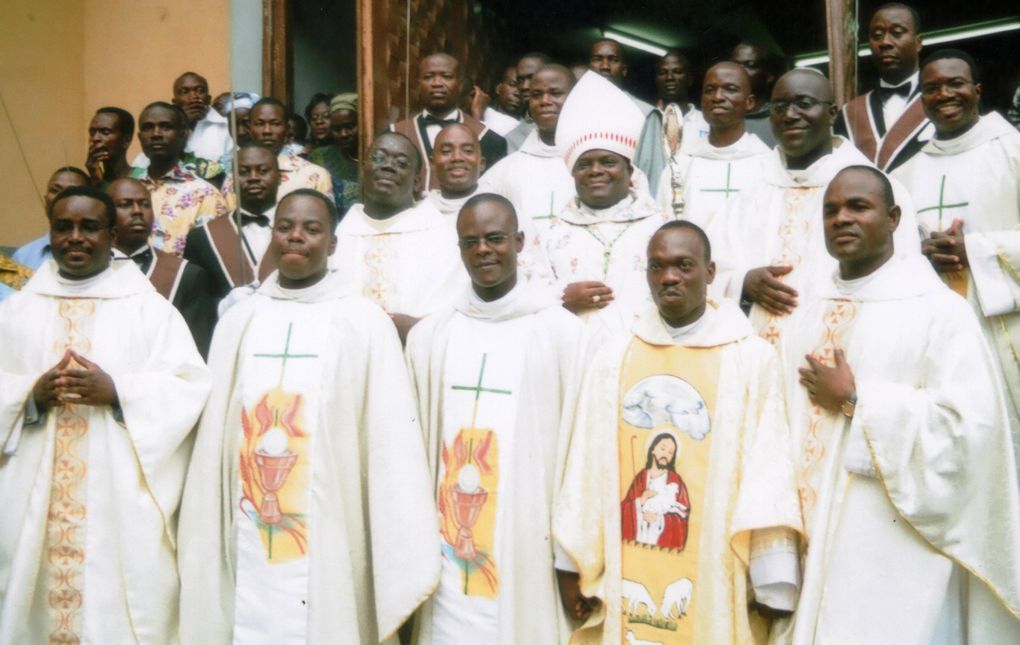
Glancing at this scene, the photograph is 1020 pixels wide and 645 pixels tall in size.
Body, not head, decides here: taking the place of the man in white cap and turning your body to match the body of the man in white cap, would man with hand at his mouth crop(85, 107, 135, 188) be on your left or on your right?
on your right

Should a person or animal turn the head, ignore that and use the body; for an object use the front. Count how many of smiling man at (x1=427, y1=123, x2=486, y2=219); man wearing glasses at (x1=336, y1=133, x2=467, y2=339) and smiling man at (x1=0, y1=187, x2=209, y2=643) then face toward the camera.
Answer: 3

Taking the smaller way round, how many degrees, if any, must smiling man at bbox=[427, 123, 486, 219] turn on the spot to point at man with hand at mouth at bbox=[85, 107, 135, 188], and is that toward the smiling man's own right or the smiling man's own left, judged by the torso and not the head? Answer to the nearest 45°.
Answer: approximately 135° to the smiling man's own right

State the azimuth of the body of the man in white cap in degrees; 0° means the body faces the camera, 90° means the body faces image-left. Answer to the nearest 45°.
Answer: approximately 0°

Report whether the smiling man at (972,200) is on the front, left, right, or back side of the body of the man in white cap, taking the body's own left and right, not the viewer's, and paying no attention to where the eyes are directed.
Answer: left

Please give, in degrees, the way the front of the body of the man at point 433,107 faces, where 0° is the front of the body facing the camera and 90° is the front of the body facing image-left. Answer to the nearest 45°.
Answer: approximately 0°

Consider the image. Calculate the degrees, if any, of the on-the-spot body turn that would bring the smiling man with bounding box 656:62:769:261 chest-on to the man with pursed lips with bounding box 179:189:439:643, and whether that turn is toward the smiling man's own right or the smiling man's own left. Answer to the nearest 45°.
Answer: approximately 45° to the smiling man's own right

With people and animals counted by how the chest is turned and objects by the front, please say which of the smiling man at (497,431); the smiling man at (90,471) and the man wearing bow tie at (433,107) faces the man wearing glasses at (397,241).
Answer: the man wearing bow tie at (433,107)

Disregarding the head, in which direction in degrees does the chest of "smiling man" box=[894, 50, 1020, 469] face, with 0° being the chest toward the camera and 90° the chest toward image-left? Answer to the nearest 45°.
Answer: approximately 45°

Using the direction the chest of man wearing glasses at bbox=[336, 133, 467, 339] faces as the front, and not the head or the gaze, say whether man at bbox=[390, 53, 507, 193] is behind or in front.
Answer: behind
